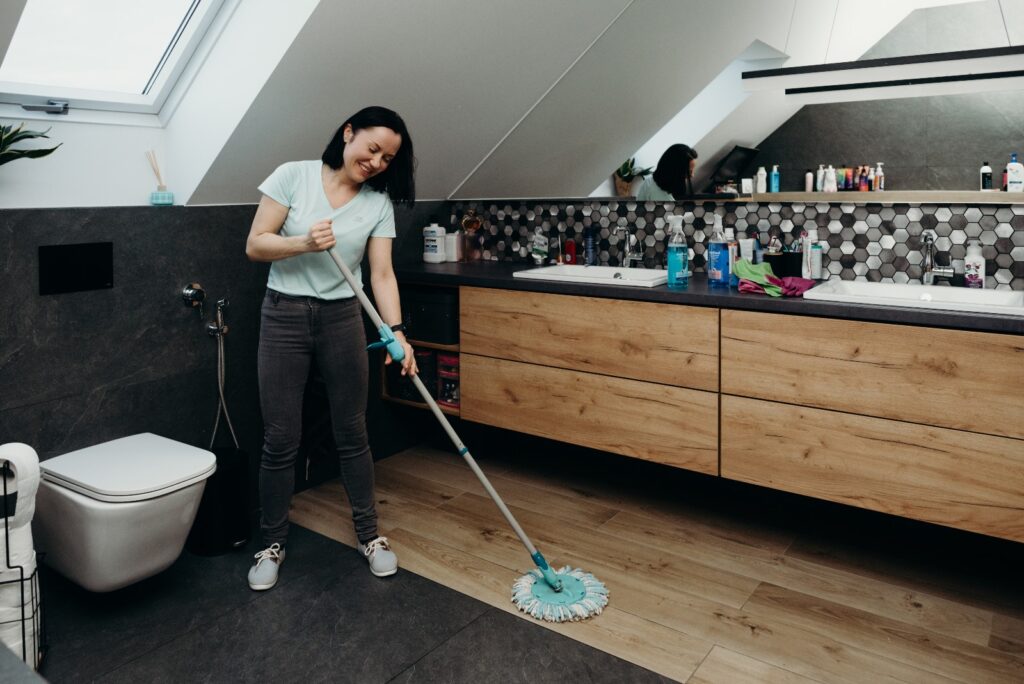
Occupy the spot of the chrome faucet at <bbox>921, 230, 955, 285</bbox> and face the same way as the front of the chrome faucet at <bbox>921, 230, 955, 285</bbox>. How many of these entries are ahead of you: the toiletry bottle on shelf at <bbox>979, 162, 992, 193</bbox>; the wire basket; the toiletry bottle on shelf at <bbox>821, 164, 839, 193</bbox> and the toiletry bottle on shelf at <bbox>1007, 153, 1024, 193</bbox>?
1

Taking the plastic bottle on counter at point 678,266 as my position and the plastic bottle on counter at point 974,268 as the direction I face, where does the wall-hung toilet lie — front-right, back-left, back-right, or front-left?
back-right

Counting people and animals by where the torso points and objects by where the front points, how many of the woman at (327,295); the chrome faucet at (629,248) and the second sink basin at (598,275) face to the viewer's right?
0

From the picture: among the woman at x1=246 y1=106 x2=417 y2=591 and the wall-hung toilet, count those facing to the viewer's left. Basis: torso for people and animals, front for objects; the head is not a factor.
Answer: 0

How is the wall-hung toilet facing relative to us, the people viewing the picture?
facing the viewer and to the right of the viewer

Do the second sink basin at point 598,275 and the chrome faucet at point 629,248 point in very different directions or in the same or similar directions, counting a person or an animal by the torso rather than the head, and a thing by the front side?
same or similar directions

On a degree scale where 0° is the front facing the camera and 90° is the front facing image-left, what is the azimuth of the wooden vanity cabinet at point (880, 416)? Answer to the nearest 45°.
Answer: approximately 45°

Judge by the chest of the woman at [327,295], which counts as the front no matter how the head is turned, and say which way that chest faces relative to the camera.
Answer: toward the camera

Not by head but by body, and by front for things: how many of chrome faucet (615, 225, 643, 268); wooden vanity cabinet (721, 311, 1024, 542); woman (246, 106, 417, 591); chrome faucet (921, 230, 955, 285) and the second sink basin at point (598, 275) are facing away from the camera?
0

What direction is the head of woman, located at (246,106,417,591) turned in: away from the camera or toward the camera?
toward the camera

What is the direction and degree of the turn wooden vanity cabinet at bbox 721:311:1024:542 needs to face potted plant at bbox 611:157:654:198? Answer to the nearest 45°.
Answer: approximately 90° to its right

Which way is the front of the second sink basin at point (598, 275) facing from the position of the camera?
facing the viewer and to the left of the viewer

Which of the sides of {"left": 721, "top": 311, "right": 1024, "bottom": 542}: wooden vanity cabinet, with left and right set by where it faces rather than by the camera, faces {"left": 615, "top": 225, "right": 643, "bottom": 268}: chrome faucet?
right

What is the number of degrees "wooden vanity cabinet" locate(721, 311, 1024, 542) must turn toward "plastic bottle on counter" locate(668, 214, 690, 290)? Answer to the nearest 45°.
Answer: approximately 90° to its right

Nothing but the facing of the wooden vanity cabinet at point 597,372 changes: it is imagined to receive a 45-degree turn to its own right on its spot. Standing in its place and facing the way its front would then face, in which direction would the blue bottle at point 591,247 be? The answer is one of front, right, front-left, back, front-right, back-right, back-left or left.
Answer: right

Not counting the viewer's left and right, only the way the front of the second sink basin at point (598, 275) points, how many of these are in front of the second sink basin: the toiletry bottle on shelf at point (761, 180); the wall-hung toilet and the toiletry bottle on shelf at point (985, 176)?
1
